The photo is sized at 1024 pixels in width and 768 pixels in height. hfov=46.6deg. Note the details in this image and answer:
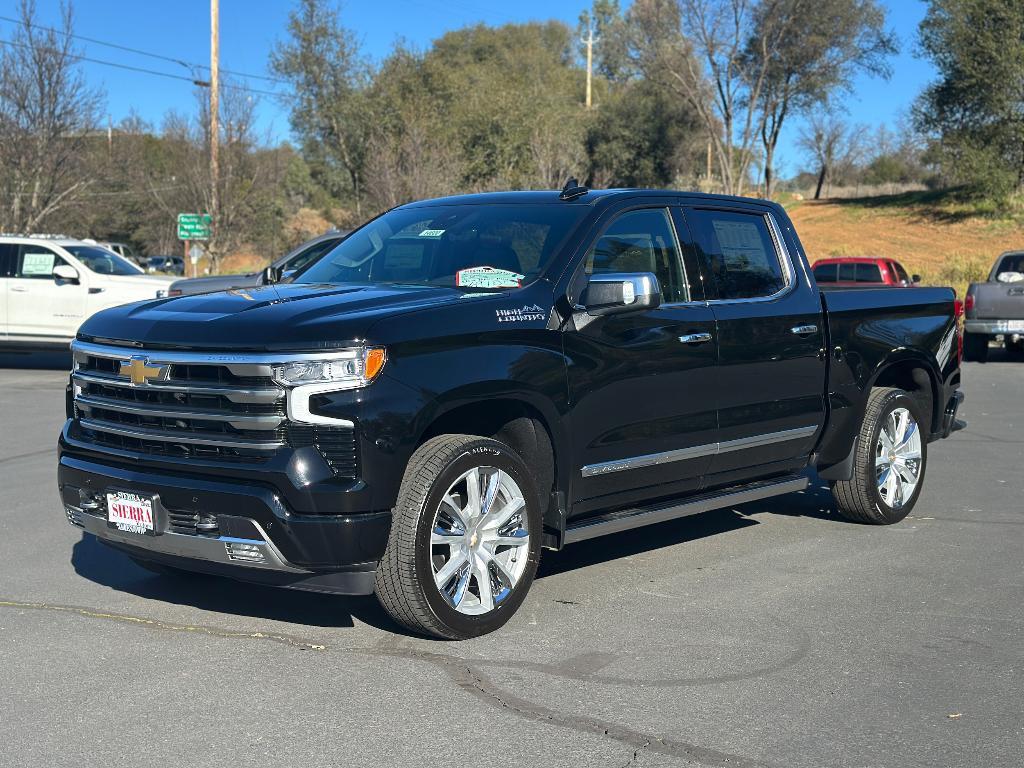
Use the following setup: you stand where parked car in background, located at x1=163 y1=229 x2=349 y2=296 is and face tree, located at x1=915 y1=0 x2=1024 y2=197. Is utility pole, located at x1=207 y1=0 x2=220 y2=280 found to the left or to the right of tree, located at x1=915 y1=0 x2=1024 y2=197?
left

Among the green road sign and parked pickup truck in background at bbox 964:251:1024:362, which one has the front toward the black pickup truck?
the green road sign

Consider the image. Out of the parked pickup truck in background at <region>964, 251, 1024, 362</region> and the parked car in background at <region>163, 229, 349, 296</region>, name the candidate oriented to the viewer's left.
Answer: the parked car in background at <region>163, 229, 349, 296</region>

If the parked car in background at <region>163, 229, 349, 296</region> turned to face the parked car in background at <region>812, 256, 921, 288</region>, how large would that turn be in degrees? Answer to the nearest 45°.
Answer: approximately 180°

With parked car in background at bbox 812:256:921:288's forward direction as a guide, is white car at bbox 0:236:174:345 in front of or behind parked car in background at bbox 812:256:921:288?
behind

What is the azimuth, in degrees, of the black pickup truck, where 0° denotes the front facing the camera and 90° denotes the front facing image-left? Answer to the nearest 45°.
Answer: approximately 45°

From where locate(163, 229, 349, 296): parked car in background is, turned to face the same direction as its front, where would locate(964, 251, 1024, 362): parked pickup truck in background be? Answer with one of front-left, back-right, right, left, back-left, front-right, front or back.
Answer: back

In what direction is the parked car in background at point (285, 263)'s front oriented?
to the viewer's left

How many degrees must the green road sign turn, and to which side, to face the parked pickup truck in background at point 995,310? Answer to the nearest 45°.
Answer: approximately 45° to its left

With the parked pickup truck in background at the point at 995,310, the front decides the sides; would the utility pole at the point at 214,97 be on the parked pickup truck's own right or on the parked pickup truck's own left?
on the parked pickup truck's own left

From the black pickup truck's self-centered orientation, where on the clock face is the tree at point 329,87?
The tree is roughly at 4 o'clock from the black pickup truck.

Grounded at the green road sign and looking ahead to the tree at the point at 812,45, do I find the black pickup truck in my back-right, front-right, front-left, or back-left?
back-right
